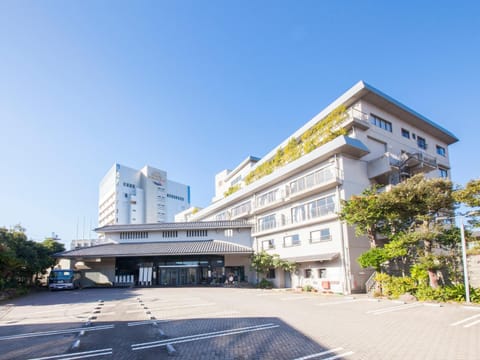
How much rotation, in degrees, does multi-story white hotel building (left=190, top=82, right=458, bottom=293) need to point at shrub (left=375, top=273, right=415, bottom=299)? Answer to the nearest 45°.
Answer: approximately 45° to its left

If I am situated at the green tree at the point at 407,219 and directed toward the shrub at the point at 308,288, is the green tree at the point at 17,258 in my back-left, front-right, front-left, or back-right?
front-left

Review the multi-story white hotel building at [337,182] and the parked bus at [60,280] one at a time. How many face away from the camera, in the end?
0

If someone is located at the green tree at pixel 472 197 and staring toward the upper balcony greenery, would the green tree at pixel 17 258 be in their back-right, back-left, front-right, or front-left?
front-left

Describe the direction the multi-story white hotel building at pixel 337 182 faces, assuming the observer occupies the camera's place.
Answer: facing the viewer and to the left of the viewer

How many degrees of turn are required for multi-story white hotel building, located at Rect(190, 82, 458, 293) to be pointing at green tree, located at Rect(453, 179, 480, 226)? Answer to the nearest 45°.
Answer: approximately 90° to its left

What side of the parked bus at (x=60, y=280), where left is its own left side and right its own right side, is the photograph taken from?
front

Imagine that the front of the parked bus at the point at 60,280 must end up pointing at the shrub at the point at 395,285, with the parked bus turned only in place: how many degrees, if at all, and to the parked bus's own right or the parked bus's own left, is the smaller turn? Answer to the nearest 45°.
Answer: approximately 45° to the parked bus's own left
